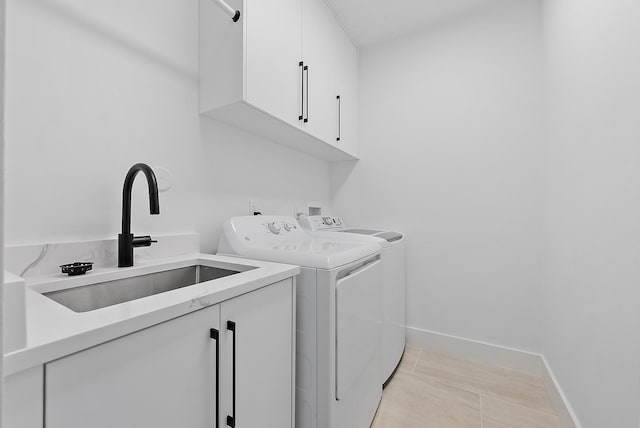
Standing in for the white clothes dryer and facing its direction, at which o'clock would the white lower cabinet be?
The white lower cabinet is roughly at 3 o'clock from the white clothes dryer.

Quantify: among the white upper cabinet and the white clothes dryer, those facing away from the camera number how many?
0

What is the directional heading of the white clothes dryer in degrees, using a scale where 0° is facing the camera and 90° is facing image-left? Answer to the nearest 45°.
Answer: approximately 315°

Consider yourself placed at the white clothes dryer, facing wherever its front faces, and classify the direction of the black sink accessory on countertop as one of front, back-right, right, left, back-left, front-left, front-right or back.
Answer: back-right

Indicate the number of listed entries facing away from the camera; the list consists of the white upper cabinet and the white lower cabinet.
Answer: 0

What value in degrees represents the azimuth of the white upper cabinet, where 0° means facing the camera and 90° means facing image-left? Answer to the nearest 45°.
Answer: approximately 315°
